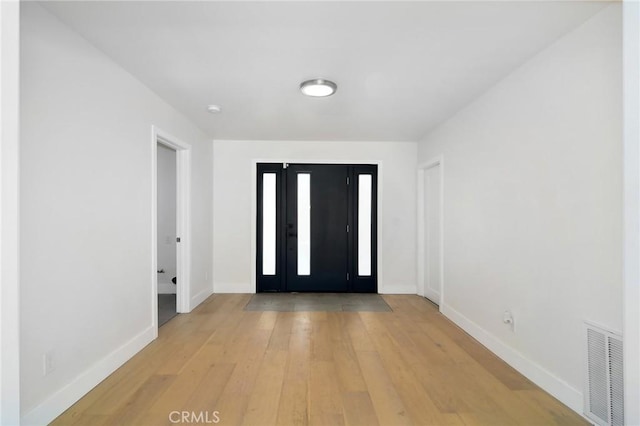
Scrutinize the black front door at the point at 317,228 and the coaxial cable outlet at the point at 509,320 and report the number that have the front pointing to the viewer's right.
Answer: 0

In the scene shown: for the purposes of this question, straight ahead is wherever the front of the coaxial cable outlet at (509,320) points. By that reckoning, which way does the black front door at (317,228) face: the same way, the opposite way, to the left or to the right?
to the left

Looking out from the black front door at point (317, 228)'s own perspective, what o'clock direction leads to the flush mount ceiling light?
The flush mount ceiling light is roughly at 12 o'clock from the black front door.

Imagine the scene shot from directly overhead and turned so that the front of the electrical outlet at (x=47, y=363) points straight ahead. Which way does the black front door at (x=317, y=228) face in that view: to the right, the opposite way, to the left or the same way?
to the right

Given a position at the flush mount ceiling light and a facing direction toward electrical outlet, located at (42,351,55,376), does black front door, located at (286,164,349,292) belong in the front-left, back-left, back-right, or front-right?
back-right

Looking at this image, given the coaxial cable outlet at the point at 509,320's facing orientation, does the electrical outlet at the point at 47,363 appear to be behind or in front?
in front

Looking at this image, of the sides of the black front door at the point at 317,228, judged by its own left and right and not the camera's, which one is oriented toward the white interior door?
left

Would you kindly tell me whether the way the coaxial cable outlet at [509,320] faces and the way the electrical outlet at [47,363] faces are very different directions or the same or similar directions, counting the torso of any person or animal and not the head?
very different directions

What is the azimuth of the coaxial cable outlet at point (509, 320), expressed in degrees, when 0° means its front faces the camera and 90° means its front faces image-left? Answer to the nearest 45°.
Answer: approximately 45°

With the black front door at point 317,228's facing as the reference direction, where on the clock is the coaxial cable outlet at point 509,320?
The coaxial cable outlet is roughly at 11 o'clock from the black front door.
